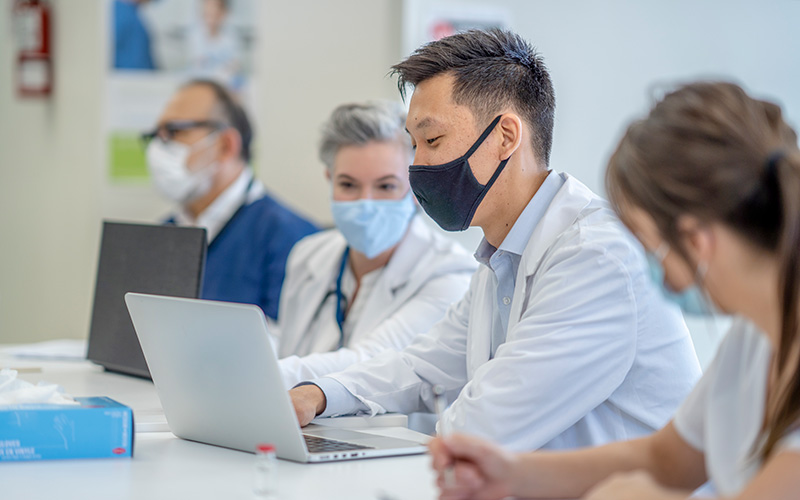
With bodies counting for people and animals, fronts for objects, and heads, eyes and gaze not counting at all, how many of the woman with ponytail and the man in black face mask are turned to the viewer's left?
2

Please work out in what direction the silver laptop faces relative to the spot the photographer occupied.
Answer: facing away from the viewer and to the right of the viewer

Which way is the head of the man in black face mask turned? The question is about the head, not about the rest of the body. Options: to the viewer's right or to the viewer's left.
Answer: to the viewer's left

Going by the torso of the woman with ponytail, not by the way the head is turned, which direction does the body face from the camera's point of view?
to the viewer's left

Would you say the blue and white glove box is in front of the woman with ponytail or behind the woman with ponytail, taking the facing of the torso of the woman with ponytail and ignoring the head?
in front

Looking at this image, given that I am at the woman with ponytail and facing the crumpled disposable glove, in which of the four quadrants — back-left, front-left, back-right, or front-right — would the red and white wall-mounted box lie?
front-right

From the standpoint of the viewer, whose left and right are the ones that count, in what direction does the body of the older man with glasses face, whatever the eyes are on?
facing the viewer and to the left of the viewer

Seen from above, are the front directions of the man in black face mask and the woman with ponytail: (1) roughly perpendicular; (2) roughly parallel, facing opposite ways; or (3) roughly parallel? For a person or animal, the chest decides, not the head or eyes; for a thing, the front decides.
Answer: roughly parallel

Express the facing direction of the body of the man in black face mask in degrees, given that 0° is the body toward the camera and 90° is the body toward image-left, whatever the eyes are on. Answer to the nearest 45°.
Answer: approximately 90°

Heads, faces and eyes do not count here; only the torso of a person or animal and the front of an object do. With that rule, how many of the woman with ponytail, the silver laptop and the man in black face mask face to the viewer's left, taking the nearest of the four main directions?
2

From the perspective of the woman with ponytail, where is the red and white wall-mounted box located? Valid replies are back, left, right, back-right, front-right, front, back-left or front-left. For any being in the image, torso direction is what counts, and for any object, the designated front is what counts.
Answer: front-right

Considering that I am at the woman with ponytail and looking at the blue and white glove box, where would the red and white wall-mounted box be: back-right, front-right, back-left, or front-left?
front-right

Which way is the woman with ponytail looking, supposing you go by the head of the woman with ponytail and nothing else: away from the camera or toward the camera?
away from the camera
